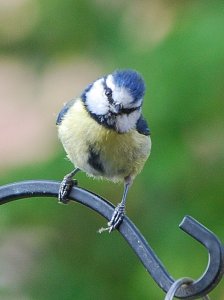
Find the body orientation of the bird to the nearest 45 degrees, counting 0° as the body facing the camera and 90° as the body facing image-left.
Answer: approximately 0°
